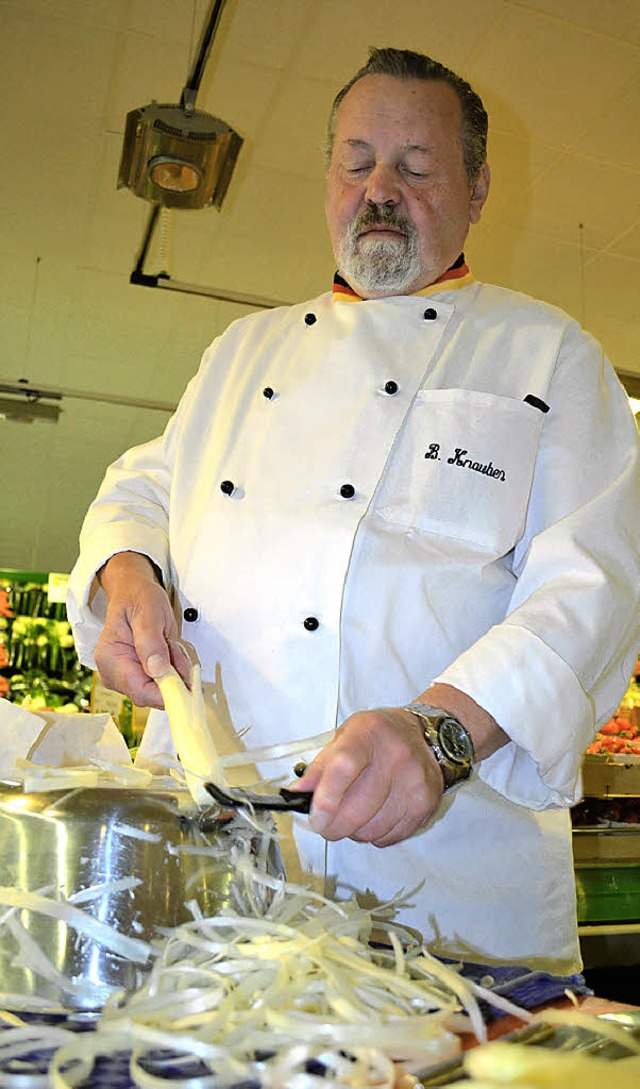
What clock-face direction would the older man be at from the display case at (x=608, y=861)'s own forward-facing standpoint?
The older man is roughly at 12 o'clock from the display case.

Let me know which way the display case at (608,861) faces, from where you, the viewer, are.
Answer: facing the viewer

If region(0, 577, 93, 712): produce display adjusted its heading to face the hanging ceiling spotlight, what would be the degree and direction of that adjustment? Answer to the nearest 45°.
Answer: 0° — it already faces it

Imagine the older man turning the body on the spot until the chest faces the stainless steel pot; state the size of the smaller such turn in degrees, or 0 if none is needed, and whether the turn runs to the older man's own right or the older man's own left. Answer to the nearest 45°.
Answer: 0° — they already face it

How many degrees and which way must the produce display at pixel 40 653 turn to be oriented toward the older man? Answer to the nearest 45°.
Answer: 0° — it already faces them

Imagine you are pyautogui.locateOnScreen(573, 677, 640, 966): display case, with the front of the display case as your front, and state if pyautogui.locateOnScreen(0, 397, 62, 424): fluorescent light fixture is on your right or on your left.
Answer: on your right

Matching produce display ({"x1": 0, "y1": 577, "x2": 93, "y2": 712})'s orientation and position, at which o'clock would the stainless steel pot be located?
The stainless steel pot is roughly at 12 o'clock from the produce display.

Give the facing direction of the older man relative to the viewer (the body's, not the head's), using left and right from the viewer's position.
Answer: facing the viewer and to the left of the viewer

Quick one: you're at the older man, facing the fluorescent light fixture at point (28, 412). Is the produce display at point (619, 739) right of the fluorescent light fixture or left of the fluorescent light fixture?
right

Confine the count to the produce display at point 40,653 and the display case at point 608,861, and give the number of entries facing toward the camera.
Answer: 2
